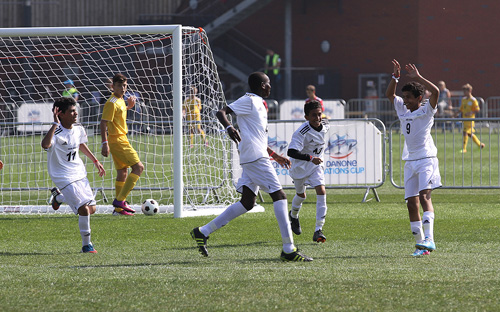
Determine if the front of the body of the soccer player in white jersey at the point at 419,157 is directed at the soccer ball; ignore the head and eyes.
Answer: no

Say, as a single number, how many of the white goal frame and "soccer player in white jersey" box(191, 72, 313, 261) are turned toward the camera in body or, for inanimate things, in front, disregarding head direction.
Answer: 1

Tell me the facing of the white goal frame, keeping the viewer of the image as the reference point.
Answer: facing the viewer

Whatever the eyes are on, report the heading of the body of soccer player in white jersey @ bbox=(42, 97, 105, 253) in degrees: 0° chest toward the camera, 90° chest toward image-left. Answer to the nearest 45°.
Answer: approximately 315°

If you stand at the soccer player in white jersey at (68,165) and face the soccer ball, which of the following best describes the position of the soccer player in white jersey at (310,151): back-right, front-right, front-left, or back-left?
front-right

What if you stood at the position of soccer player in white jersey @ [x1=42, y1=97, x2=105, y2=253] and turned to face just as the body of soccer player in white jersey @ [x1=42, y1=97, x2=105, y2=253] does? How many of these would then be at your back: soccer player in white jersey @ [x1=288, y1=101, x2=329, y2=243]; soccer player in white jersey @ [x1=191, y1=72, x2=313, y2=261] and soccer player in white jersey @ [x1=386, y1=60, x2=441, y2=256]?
0

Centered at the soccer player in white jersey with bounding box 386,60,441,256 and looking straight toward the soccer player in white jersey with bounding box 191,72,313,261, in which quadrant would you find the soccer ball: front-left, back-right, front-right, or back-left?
front-right

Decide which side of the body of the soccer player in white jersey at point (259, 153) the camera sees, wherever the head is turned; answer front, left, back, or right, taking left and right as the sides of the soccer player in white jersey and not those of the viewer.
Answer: right

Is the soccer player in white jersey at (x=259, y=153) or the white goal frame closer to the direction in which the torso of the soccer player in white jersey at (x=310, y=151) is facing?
the soccer player in white jersey

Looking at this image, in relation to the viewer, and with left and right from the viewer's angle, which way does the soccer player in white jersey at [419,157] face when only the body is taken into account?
facing the viewer and to the left of the viewer

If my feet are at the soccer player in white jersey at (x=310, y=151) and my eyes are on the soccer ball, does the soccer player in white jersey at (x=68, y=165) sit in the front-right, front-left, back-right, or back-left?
front-left
